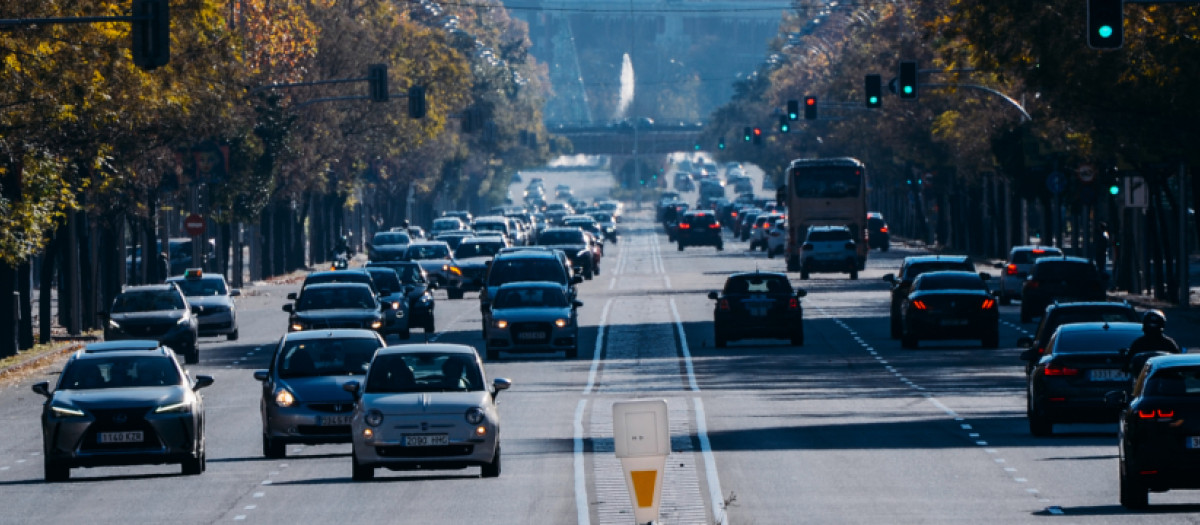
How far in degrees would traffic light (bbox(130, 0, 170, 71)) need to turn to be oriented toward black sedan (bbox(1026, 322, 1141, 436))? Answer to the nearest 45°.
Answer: approximately 135° to its right

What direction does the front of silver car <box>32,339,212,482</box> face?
toward the camera

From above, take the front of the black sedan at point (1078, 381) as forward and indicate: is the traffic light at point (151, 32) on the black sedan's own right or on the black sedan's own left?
on the black sedan's own left

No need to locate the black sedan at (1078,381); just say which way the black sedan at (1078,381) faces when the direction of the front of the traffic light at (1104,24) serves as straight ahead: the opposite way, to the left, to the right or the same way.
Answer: the opposite way

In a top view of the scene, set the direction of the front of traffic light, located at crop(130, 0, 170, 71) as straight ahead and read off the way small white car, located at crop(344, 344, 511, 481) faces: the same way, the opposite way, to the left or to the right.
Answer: the opposite way

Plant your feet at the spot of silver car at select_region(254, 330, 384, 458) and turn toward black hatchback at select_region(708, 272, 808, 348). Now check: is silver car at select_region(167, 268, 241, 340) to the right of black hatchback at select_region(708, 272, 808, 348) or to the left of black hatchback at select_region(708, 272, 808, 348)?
left

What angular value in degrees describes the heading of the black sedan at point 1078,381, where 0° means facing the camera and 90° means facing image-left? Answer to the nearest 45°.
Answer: approximately 180°

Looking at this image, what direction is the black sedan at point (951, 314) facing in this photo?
away from the camera

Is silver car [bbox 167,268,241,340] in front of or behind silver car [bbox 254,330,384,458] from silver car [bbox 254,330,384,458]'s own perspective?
behind

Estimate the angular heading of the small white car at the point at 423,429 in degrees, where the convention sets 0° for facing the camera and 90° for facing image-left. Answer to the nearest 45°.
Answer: approximately 0°

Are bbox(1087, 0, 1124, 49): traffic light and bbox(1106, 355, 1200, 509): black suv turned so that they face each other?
yes

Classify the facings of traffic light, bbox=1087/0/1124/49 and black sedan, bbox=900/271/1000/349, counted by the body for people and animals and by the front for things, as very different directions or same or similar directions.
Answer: very different directions

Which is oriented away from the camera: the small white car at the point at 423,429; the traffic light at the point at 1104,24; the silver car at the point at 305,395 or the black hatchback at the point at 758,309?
the black hatchback

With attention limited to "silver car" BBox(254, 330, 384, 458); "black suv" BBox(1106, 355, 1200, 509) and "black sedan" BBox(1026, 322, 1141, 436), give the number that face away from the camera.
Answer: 2

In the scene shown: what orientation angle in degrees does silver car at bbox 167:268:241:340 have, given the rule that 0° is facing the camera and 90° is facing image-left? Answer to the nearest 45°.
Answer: approximately 0°
